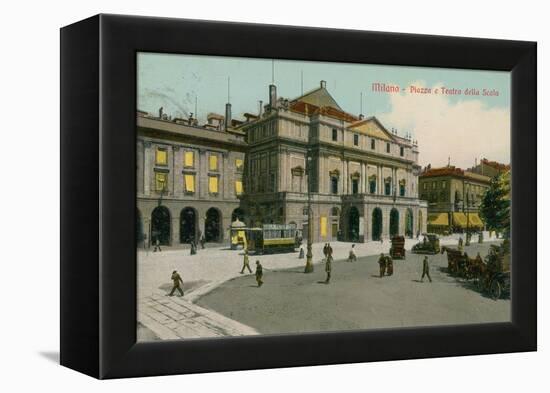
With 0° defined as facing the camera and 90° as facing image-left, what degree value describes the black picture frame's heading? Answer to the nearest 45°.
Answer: approximately 315°
